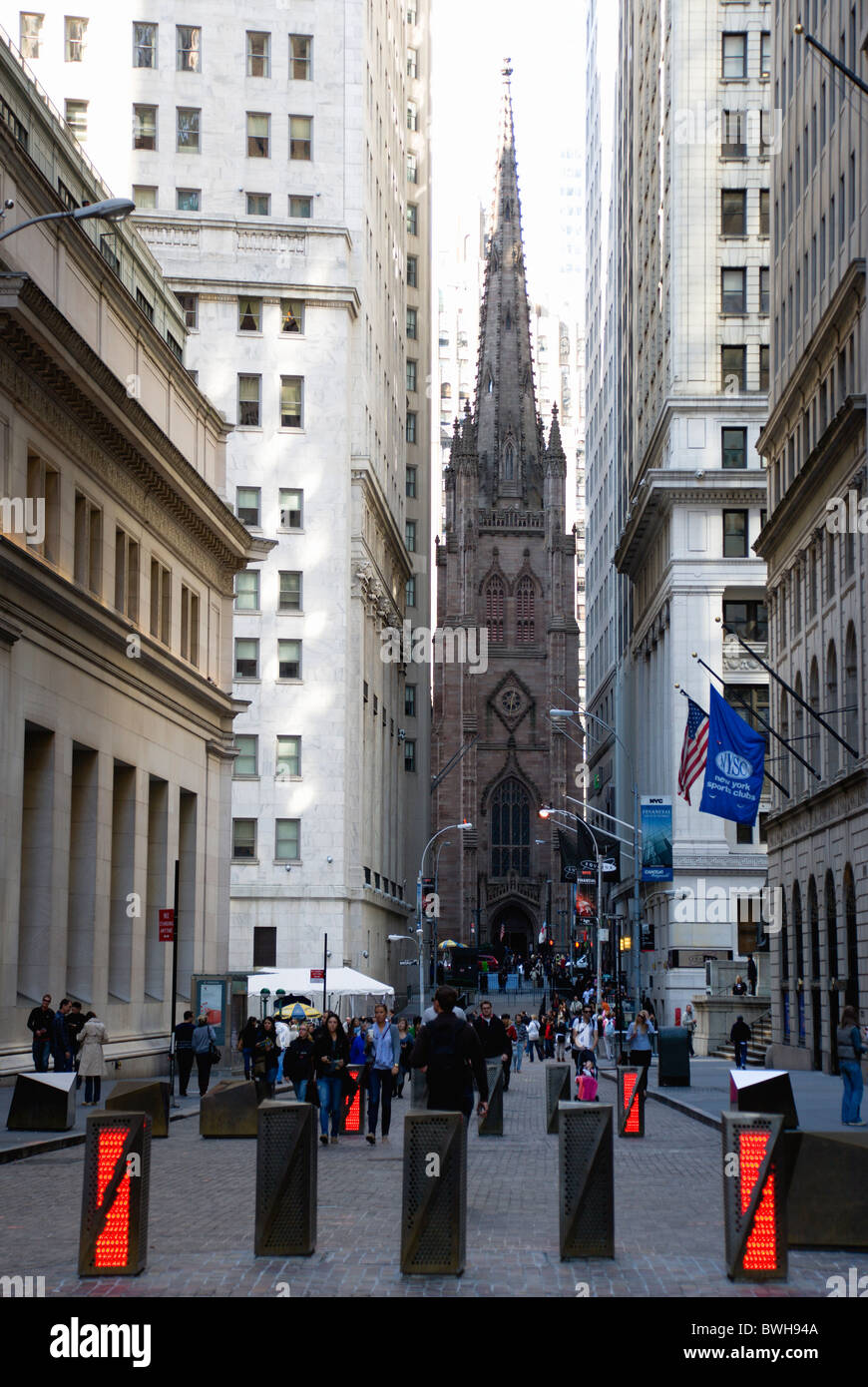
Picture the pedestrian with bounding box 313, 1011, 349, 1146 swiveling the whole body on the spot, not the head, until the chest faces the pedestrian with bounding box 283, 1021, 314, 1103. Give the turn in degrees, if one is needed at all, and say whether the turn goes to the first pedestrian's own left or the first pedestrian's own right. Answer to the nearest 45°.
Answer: approximately 135° to the first pedestrian's own right

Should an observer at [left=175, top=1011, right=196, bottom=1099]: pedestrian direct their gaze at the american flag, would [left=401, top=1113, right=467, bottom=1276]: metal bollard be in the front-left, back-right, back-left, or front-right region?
back-right

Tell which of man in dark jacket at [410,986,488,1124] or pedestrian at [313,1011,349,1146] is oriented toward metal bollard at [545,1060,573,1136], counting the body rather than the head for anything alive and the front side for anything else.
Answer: the man in dark jacket

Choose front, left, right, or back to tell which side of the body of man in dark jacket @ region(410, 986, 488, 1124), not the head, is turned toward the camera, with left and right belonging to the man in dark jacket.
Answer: back
